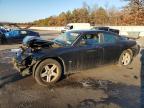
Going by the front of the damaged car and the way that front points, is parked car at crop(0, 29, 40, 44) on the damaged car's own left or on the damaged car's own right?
on the damaged car's own right

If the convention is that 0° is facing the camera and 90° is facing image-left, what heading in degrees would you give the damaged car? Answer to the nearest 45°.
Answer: approximately 45°
